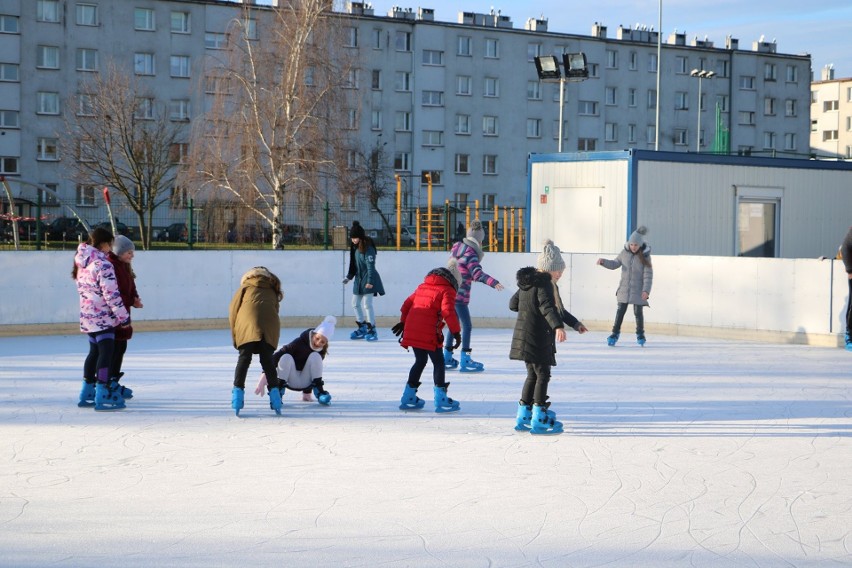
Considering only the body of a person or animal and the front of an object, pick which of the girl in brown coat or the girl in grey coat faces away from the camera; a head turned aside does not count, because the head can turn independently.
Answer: the girl in brown coat

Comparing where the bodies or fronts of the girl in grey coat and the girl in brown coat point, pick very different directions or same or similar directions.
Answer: very different directions

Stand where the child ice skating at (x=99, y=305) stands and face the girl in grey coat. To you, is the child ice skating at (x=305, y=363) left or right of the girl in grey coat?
right

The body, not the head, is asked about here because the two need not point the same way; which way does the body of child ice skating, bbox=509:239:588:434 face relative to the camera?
to the viewer's right

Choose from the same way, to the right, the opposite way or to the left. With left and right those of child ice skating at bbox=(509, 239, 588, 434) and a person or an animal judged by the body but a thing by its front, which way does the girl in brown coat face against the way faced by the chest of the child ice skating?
to the left

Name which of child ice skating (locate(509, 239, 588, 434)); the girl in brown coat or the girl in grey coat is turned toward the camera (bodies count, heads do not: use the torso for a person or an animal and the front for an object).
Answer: the girl in grey coat

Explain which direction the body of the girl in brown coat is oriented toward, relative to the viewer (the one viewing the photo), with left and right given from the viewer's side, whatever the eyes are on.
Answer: facing away from the viewer

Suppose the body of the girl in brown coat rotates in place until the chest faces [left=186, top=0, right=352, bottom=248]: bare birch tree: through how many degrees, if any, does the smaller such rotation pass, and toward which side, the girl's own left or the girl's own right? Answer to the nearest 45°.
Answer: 0° — they already face it

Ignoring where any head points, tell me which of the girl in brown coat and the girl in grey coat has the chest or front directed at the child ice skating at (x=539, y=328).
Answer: the girl in grey coat
